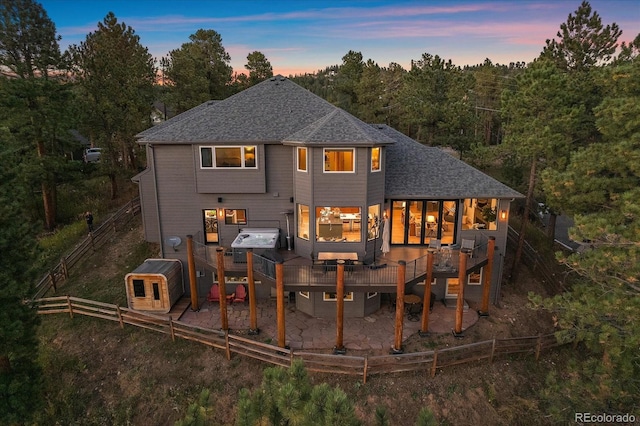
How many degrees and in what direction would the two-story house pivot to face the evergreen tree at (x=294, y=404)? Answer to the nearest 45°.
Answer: approximately 180°

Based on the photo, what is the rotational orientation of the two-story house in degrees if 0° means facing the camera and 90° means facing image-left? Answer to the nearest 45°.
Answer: approximately 180°

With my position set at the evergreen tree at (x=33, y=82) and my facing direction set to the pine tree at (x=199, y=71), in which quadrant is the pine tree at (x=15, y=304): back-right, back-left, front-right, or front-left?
back-right

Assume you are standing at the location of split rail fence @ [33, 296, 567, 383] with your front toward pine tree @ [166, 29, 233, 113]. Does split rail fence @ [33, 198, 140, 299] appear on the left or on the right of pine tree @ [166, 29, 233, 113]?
left

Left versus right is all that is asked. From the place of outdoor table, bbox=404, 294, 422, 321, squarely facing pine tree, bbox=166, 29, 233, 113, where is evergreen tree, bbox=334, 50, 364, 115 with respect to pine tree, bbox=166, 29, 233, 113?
right

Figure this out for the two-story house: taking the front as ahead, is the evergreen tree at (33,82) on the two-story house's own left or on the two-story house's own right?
on the two-story house's own left
